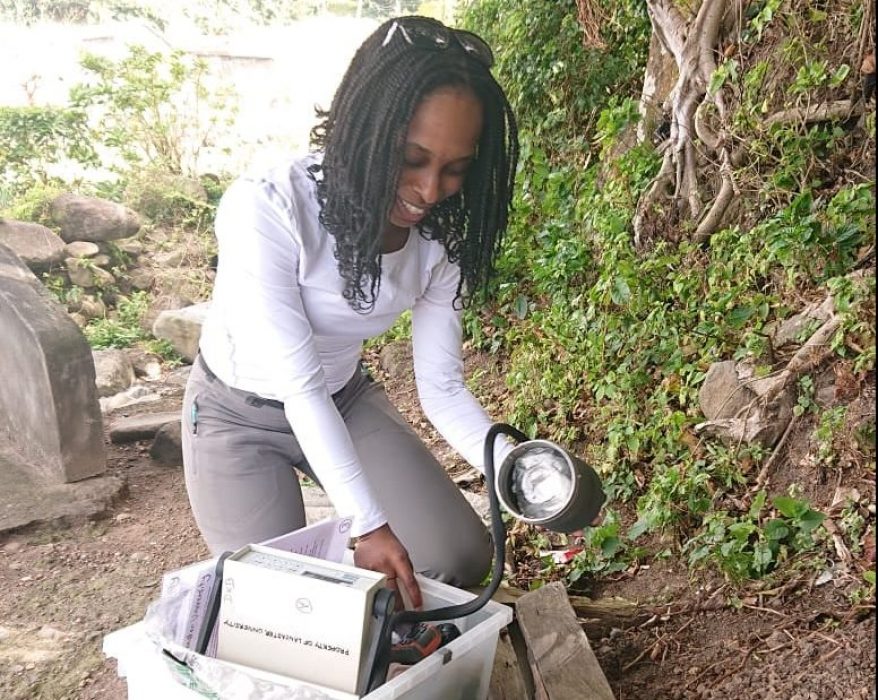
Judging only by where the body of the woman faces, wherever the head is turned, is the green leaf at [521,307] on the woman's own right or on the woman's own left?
on the woman's own left

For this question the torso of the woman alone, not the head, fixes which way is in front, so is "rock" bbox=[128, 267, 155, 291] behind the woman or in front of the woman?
behind

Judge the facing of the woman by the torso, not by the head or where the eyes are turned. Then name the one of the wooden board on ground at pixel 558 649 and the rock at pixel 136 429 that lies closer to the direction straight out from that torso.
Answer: the wooden board on ground

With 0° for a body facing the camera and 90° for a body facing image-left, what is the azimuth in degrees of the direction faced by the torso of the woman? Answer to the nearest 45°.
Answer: approximately 315°

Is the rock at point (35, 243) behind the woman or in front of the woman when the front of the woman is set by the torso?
behind

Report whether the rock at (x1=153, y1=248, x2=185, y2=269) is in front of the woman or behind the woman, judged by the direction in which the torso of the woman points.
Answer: behind

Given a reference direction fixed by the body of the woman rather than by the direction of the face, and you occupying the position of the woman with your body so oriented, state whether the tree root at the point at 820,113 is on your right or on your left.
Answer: on your left

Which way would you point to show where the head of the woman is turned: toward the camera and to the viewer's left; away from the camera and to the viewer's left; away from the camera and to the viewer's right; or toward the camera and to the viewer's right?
toward the camera and to the viewer's right
